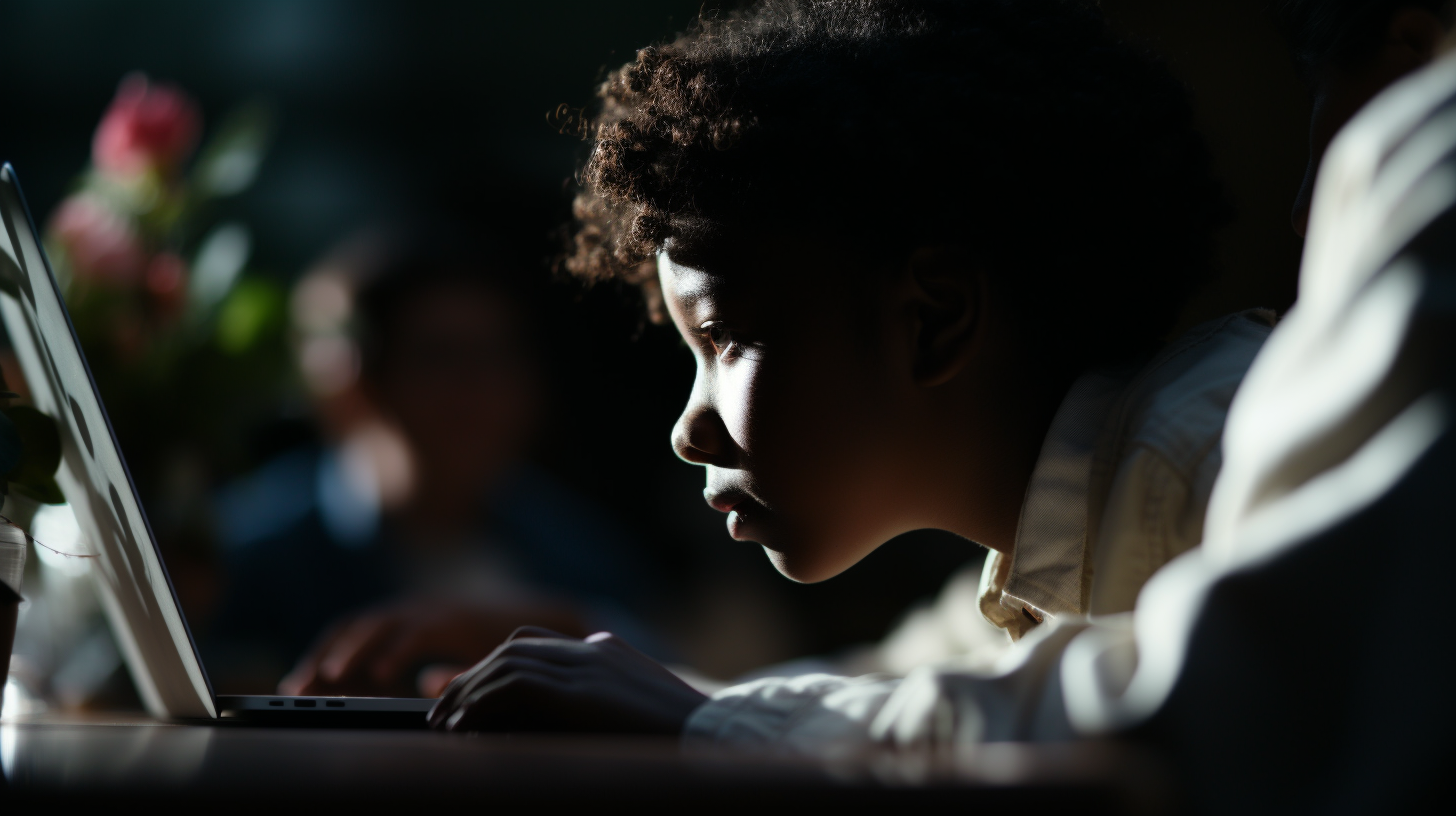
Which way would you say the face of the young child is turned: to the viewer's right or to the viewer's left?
to the viewer's left

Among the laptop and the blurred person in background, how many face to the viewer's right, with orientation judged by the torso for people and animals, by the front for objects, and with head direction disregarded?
1

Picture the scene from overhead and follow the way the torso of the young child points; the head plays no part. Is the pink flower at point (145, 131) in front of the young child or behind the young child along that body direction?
in front

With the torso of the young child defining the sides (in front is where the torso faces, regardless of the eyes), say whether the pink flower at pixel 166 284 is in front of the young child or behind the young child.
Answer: in front

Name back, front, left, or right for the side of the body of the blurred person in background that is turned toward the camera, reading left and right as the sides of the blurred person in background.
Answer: front

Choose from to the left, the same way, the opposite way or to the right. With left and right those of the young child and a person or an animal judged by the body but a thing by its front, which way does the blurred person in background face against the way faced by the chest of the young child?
to the left

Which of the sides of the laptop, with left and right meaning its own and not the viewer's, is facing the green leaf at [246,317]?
left

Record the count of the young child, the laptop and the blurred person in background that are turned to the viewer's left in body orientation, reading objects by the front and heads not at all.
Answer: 1

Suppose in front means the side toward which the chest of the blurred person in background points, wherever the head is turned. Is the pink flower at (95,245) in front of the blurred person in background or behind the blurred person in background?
in front

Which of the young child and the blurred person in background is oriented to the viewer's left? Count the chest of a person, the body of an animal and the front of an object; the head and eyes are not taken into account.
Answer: the young child

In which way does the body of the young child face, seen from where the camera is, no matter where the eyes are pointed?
to the viewer's left

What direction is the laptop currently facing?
to the viewer's right
